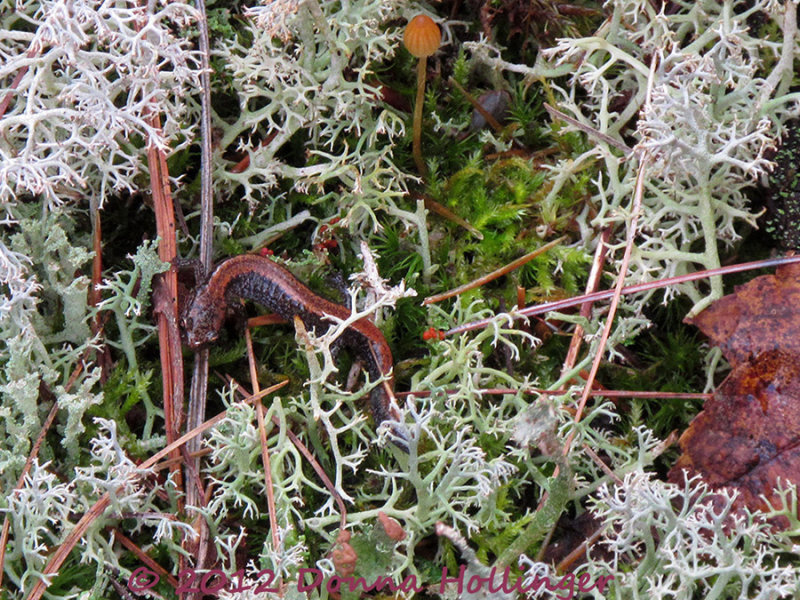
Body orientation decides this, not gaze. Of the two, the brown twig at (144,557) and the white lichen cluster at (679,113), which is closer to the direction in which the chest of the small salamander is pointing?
the brown twig

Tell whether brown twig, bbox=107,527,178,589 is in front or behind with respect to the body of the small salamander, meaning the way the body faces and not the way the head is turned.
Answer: in front

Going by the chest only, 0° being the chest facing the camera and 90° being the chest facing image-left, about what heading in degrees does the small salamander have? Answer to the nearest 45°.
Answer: approximately 45°

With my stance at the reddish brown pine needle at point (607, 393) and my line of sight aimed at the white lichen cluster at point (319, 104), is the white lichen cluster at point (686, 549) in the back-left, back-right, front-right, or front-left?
back-left

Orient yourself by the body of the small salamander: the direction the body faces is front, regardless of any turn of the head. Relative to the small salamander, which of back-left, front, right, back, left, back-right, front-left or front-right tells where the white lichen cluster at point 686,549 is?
left
